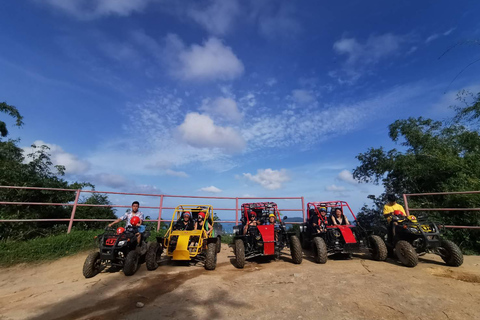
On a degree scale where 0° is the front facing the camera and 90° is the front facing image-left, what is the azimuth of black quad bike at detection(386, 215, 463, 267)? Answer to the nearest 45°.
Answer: approximately 315°

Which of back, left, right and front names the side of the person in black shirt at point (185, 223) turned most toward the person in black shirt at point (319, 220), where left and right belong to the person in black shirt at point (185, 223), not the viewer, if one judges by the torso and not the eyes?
left

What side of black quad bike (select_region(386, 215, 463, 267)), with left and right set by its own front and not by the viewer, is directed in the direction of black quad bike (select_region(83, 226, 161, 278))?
right

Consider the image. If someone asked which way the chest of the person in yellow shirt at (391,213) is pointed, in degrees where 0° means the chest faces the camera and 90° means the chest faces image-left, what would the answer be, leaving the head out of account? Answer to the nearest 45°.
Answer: approximately 315°

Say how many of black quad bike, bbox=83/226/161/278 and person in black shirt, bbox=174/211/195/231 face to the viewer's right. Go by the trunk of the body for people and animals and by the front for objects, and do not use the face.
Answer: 0

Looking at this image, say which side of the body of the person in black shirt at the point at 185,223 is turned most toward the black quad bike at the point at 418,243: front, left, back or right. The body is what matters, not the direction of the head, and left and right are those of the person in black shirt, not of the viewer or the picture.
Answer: left

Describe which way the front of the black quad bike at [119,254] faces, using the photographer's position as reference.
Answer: facing the viewer and to the left of the viewer

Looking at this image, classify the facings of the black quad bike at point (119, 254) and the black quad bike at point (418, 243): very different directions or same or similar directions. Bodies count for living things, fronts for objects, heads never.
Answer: same or similar directions

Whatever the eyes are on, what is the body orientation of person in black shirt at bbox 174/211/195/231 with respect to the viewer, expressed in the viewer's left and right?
facing the viewer

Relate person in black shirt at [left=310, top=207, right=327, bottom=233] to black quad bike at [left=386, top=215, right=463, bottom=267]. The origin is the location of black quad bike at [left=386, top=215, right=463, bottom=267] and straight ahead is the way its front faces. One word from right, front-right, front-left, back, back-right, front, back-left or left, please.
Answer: back-right

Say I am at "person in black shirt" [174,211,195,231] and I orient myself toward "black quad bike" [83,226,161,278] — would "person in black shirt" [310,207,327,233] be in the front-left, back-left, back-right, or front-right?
back-left

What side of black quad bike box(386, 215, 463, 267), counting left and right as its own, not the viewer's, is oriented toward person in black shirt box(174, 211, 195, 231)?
right
